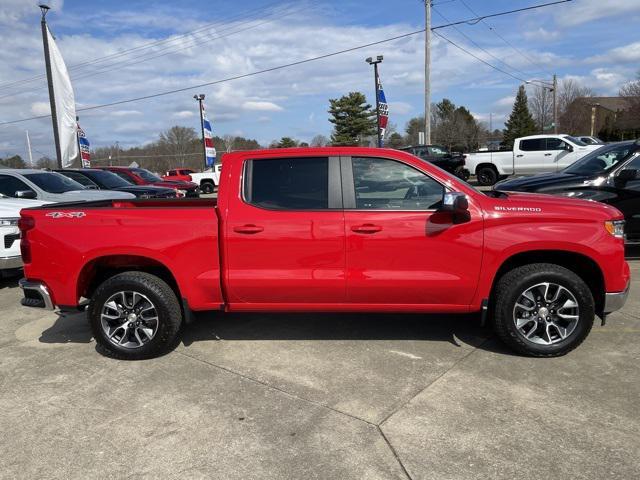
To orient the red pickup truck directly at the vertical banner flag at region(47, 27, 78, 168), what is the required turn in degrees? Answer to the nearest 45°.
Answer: approximately 135° to its left

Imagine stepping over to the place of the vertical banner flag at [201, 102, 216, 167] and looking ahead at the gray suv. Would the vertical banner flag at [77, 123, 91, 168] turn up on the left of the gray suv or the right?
right

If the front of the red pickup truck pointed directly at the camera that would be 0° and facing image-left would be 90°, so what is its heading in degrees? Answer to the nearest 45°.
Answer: approximately 270°

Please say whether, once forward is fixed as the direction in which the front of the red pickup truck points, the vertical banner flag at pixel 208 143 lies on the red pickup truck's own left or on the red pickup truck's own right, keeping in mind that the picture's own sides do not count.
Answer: on the red pickup truck's own left

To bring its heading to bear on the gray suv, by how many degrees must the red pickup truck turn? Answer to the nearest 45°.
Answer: approximately 135° to its left

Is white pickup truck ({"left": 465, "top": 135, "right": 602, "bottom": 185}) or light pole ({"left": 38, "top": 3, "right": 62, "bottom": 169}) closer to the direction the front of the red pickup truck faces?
the white pickup truck
